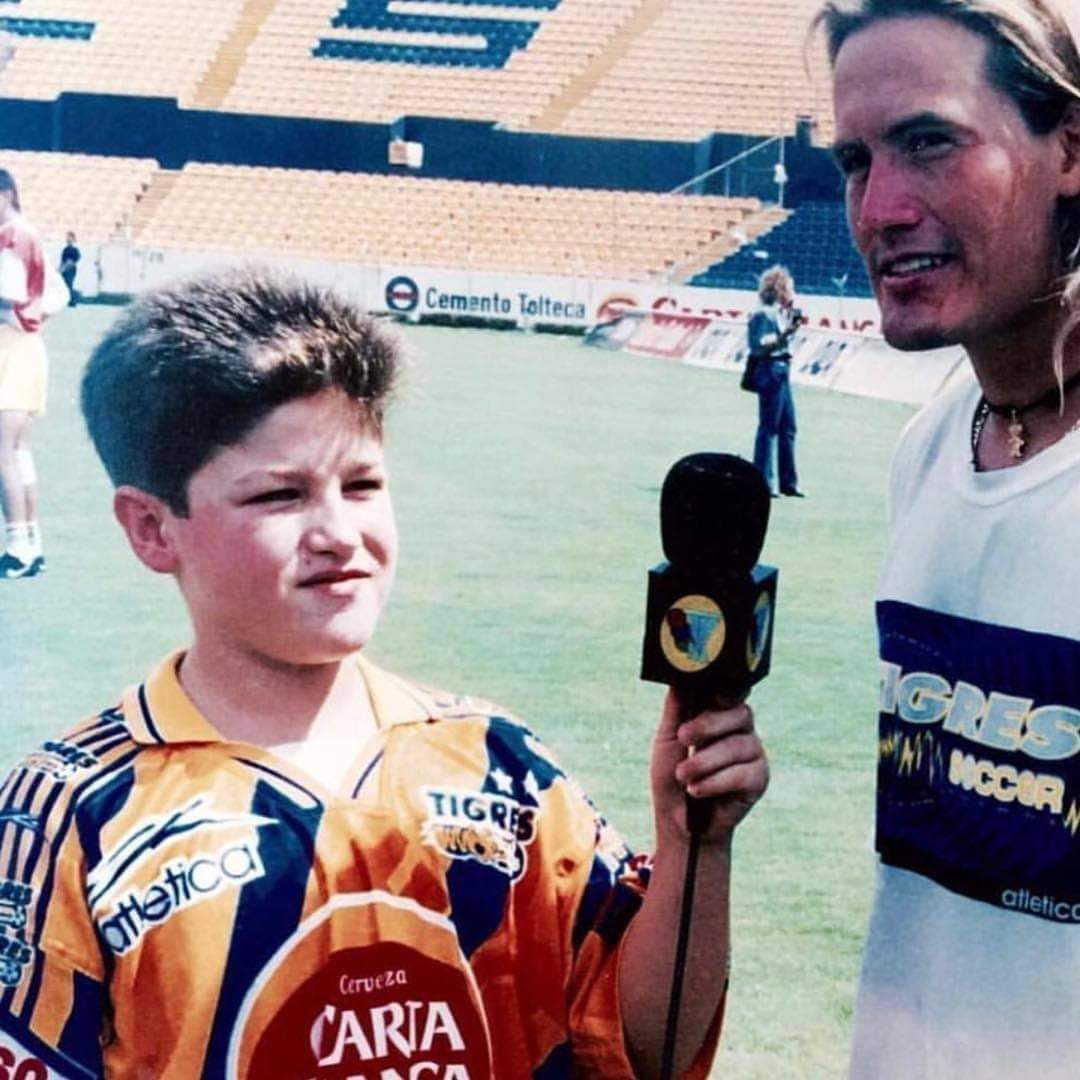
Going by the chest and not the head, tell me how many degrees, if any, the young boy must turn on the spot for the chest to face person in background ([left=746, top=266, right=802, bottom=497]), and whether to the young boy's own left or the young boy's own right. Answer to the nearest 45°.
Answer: approximately 135° to the young boy's own left

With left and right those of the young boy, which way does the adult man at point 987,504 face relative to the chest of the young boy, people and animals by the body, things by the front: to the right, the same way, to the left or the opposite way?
to the right

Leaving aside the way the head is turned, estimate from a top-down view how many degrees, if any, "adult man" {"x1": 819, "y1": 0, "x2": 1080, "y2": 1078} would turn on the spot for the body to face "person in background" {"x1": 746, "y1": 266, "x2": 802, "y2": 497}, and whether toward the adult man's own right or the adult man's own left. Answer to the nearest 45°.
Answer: approximately 135° to the adult man's own right

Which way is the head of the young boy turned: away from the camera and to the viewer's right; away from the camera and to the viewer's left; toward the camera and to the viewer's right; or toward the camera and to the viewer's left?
toward the camera and to the viewer's right

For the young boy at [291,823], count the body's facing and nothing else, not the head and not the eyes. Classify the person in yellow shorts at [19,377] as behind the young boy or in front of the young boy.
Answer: behind

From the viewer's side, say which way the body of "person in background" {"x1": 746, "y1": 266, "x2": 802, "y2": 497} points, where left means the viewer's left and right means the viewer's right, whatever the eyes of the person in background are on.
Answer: facing to the right of the viewer

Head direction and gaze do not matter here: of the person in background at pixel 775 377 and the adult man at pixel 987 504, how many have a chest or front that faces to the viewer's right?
1

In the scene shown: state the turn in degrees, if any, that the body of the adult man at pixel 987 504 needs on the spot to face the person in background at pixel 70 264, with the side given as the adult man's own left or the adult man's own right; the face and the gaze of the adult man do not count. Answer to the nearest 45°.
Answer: approximately 90° to the adult man's own right
